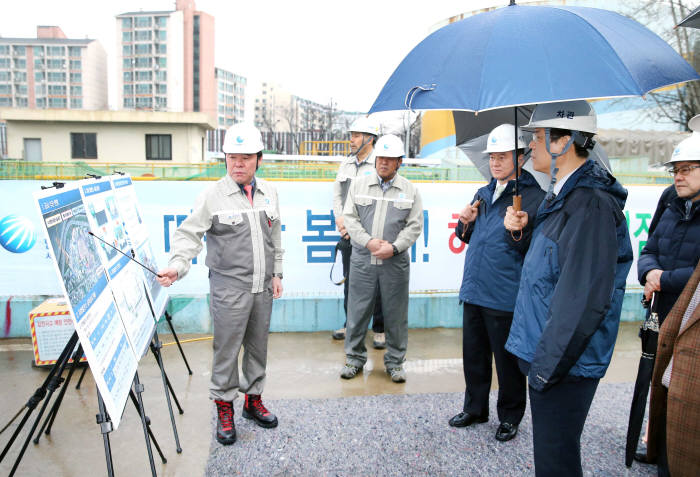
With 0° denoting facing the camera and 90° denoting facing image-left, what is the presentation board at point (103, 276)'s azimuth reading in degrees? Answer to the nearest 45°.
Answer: approximately 315°

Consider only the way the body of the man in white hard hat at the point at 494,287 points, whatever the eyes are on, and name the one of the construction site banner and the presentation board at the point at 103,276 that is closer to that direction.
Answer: the presentation board

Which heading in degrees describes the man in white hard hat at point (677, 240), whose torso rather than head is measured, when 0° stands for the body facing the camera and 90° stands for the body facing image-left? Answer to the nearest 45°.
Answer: approximately 45°

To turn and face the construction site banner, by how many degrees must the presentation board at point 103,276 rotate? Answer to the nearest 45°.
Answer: approximately 90° to its left

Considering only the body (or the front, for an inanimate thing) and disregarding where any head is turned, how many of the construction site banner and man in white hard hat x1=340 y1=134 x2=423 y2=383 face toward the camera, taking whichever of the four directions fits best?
2

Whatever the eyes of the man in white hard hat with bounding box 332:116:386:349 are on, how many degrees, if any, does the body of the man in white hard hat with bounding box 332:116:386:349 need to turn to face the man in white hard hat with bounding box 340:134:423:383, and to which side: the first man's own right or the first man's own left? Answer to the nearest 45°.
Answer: approximately 45° to the first man's own left

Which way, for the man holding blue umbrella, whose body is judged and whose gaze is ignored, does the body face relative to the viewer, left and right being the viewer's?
facing to the left of the viewer

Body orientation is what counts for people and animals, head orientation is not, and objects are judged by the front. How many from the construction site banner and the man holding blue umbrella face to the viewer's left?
1

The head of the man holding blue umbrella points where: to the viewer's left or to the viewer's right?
to the viewer's left

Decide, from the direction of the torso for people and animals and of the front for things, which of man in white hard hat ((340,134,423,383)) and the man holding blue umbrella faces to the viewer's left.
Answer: the man holding blue umbrella
